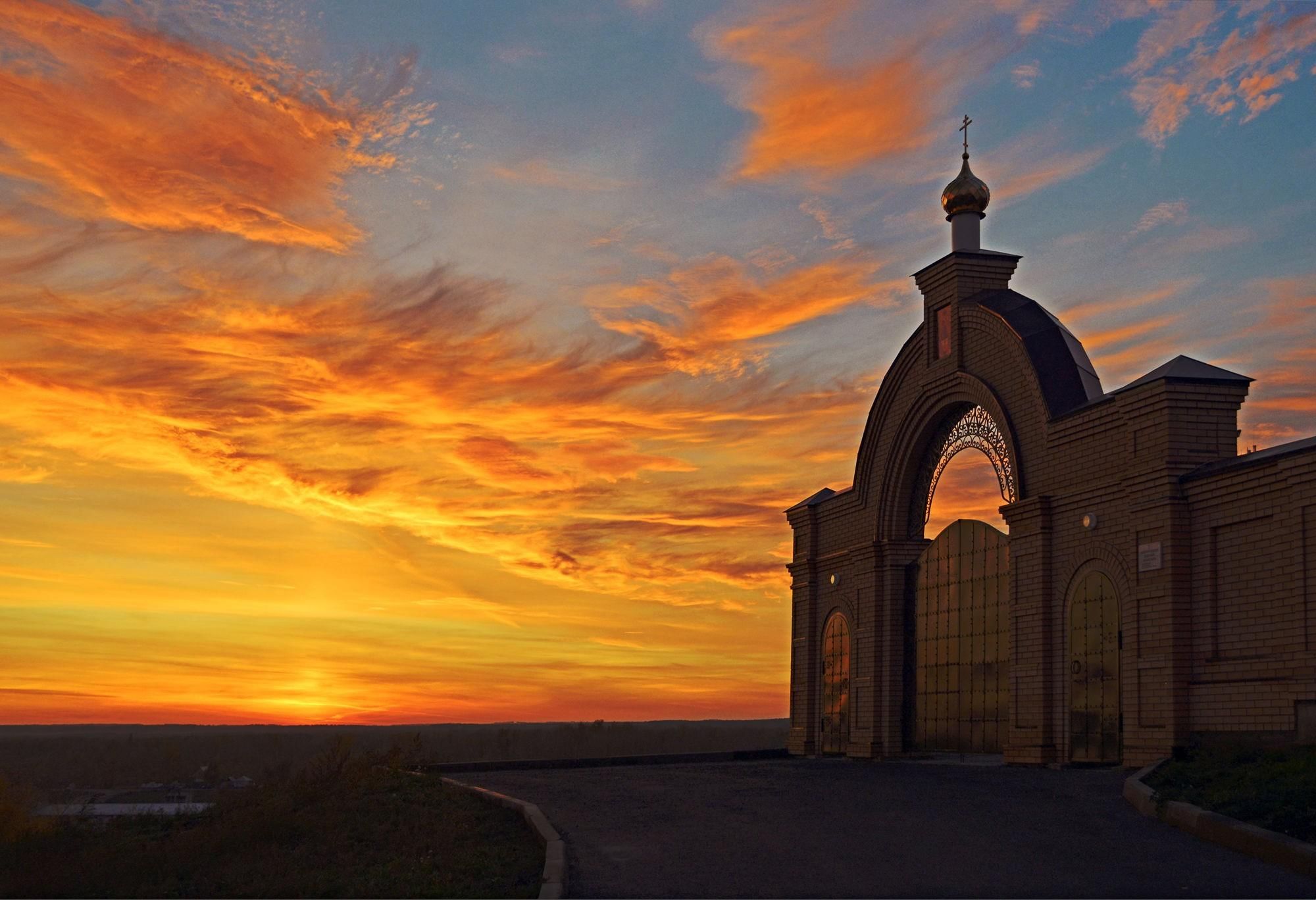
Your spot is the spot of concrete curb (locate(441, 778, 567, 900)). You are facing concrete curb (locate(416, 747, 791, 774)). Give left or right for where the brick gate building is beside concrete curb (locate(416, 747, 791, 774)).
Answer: right

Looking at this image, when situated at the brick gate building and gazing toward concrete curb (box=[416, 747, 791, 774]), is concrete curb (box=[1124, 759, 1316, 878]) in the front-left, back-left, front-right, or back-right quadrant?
back-left

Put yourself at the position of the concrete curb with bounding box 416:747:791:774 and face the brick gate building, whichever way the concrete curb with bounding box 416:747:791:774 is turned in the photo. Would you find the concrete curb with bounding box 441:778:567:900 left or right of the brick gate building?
right

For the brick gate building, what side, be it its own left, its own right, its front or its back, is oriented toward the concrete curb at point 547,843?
front

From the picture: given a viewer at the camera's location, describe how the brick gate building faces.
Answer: facing the viewer and to the left of the viewer

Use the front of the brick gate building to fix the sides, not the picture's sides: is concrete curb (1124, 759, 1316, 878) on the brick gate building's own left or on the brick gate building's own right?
on the brick gate building's own left
